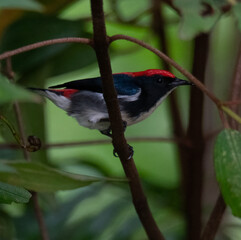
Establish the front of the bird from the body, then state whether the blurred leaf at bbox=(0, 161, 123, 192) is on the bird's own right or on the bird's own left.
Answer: on the bird's own right

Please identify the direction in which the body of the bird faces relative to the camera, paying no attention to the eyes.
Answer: to the viewer's right

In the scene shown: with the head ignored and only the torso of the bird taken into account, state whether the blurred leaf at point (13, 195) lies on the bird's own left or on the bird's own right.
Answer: on the bird's own right
